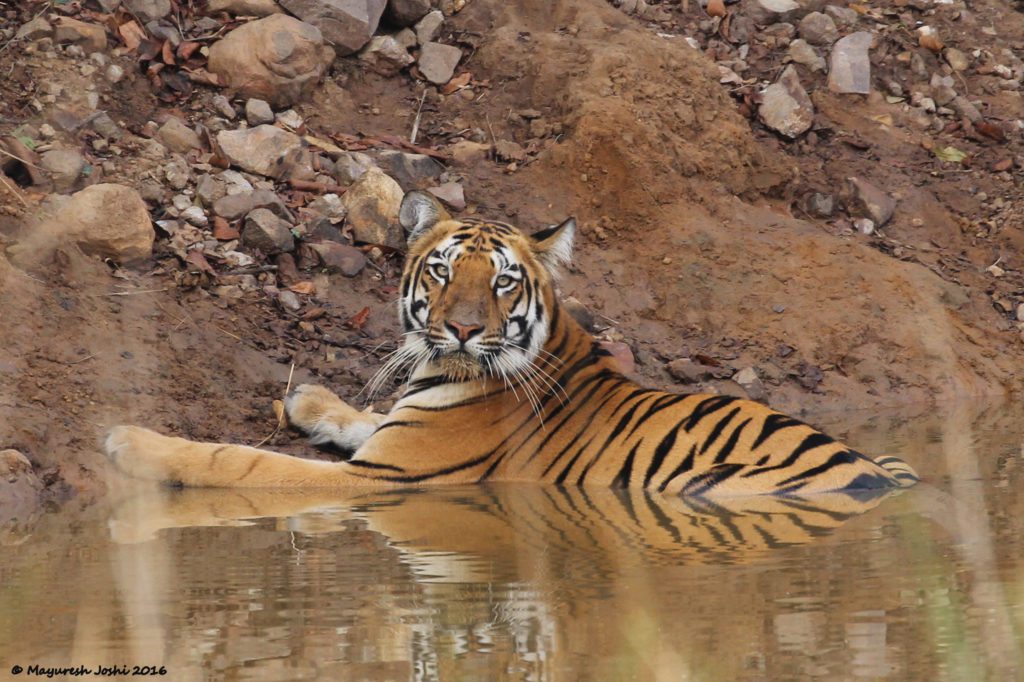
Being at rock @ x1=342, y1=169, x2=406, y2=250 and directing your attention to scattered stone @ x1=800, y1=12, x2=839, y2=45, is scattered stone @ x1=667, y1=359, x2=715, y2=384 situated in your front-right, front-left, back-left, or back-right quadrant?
front-right

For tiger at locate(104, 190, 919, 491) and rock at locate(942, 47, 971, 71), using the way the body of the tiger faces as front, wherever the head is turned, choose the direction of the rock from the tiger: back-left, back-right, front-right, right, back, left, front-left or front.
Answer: back-right

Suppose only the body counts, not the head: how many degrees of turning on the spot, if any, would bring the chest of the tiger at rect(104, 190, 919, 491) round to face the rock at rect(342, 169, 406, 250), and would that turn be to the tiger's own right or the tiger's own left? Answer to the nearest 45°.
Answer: approximately 45° to the tiger's own right

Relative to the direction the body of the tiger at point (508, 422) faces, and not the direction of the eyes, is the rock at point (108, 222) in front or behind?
in front

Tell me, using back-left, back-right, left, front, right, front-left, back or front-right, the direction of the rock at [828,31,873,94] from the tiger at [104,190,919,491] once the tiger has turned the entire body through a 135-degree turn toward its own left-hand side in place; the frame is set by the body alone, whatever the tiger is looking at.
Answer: left

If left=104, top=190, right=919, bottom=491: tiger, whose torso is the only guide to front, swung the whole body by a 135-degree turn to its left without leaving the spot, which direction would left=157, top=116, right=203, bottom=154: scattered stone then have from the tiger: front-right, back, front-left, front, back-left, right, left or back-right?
back

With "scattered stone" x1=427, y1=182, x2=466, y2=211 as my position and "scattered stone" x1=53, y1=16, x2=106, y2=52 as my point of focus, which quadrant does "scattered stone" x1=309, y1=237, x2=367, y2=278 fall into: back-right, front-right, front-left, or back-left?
front-left

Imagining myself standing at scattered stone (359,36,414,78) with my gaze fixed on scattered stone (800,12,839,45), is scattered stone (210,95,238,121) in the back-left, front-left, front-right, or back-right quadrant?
back-right

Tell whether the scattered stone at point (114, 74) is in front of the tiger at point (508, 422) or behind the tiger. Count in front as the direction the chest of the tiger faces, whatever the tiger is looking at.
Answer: in front

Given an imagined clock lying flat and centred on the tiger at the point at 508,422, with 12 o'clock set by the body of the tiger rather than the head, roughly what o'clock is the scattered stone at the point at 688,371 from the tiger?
The scattered stone is roughly at 4 o'clock from the tiger.

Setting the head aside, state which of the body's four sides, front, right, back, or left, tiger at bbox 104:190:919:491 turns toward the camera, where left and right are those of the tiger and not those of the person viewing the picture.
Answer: left
